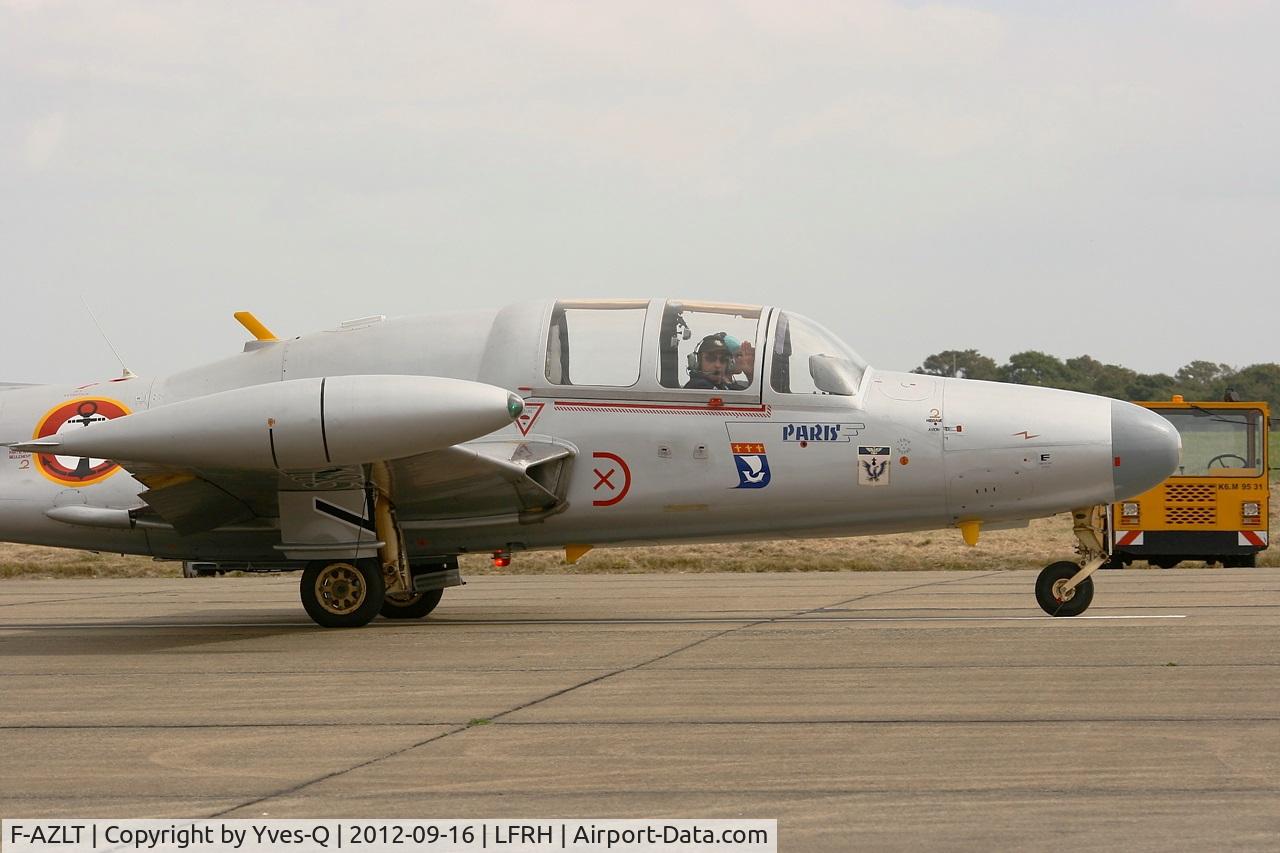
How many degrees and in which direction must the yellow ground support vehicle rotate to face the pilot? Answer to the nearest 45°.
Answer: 0° — it already faces them

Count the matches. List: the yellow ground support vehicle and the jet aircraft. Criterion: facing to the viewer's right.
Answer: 1

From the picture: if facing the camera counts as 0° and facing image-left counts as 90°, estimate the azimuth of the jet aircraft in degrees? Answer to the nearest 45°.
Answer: approximately 270°

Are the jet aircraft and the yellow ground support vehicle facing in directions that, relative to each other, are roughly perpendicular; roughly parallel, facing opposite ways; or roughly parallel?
roughly perpendicular

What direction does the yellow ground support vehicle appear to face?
toward the camera

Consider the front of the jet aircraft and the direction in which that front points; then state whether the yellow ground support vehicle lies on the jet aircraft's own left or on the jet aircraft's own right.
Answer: on the jet aircraft's own left

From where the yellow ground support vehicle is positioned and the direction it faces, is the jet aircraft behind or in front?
in front
